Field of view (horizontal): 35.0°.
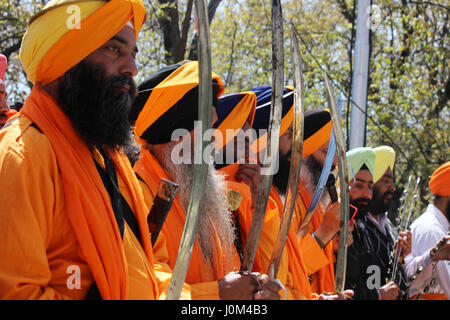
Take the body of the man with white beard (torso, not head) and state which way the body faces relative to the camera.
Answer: to the viewer's right

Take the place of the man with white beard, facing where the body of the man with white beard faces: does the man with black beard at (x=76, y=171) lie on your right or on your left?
on your right

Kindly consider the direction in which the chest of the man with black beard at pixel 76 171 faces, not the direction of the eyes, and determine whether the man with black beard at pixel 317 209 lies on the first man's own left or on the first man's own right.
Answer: on the first man's own left
